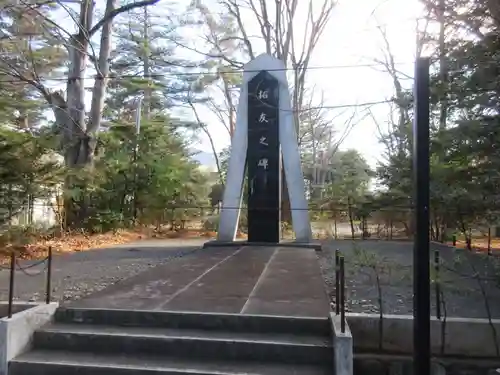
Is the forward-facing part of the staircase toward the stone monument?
no

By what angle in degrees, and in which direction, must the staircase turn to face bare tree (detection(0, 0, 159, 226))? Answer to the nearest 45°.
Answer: approximately 180°

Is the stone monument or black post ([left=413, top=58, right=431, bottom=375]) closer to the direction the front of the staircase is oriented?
the black post

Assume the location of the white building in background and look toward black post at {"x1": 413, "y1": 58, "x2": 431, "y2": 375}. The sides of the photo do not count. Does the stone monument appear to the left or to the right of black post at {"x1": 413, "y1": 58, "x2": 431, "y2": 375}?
left

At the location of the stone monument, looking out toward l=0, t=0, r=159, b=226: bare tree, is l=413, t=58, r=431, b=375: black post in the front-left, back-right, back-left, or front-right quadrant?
back-left

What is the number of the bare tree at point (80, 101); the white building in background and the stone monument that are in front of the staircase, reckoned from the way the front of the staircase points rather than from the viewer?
0

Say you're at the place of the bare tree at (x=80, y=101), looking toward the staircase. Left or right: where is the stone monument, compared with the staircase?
left

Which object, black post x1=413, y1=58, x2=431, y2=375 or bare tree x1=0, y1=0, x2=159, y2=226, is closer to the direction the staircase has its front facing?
the black post

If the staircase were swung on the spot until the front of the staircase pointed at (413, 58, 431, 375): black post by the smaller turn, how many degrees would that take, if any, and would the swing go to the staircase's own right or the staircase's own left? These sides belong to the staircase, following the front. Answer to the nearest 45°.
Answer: approximately 45° to the staircase's own left

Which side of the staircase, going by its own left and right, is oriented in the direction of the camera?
front

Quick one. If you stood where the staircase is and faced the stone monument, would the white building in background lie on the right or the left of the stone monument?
left

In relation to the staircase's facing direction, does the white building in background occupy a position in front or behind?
behind
